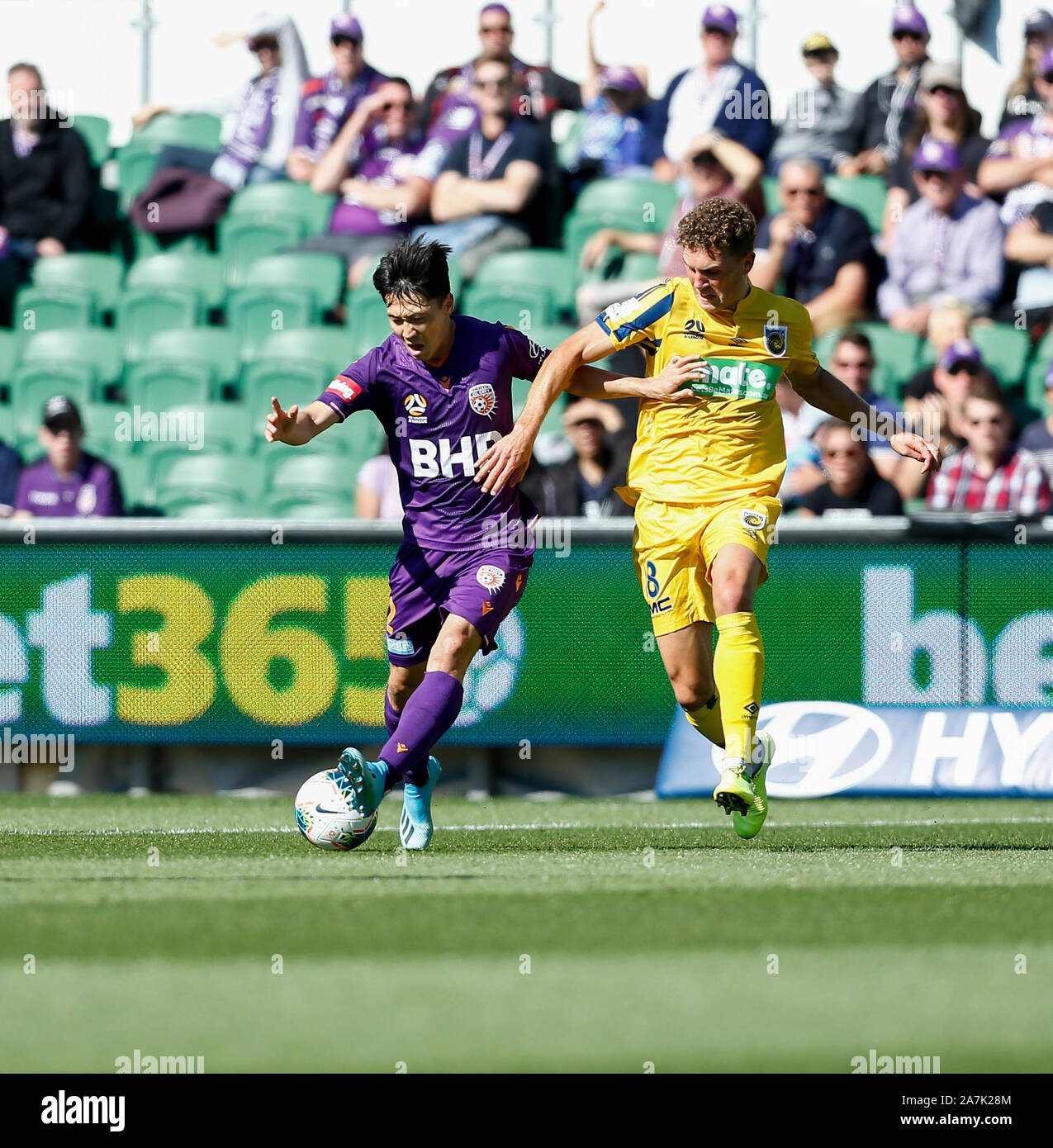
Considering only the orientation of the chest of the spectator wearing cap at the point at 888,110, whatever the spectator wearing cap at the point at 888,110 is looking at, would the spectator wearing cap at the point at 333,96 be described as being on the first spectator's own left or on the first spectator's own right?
on the first spectator's own right

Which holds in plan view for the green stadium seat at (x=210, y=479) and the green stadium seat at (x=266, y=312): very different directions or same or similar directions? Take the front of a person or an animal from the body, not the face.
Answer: same or similar directions

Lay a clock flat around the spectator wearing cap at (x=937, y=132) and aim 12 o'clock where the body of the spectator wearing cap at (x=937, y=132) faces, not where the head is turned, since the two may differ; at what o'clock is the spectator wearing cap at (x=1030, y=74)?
the spectator wearing cap at (x=1030, y=74) is roughly at 8 o'clock from the spectator wearing cap at (x=937, y=132).

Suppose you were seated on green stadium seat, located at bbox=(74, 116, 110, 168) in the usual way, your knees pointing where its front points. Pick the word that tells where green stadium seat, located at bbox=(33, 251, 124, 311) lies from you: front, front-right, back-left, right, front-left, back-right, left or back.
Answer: front

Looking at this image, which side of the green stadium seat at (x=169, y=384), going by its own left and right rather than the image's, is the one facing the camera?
front

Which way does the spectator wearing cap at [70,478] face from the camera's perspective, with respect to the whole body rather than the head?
toward the camera

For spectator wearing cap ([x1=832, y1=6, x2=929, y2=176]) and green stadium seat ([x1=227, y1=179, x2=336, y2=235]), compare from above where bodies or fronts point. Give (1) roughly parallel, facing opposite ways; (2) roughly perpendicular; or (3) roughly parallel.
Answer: roughly parallel

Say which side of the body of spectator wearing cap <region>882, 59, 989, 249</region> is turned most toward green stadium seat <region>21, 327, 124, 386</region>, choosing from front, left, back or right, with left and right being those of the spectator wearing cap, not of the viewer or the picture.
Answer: right

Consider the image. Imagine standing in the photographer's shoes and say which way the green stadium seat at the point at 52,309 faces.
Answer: facing the viewer

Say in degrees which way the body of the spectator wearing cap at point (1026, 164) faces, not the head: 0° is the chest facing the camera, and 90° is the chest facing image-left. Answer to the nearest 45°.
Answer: approximately 0°

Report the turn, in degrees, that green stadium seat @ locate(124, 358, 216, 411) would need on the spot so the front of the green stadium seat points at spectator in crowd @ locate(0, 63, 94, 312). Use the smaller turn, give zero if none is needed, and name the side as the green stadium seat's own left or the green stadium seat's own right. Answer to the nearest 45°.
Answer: approximately 135° to the green stadium seat's own right

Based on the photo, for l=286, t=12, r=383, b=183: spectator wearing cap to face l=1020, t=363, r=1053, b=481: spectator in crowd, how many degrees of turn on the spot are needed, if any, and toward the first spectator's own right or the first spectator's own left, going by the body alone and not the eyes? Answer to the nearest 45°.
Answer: approximately 45° to the first spectator's own left

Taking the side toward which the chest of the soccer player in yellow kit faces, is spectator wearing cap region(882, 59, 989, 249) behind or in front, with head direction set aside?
behind

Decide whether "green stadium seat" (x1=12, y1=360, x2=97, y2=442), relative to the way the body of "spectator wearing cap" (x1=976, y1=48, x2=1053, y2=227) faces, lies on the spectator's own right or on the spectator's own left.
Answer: on the spectator's own right

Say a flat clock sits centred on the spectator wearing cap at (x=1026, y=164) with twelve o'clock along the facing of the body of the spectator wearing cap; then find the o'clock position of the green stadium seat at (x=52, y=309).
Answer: The green stadium seat is roughly at 3 o'clock from the spectator wearing cap.
